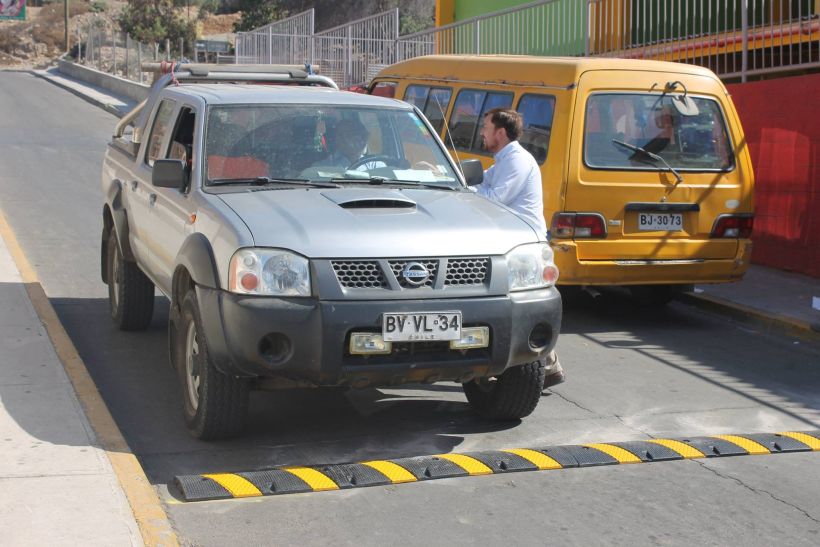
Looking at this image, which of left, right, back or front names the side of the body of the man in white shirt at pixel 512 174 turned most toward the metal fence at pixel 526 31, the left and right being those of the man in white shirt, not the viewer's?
right

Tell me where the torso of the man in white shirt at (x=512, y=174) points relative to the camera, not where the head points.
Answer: to the viewer's left

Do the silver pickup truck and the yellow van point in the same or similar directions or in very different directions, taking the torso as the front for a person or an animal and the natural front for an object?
very different directions

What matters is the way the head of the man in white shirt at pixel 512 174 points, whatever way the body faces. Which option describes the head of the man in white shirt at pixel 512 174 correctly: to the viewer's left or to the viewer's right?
to the viewer's left

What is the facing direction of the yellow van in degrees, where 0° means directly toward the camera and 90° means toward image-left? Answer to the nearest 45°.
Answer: approximately 135°

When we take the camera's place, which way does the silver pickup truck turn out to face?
facing the viewer and to the right of the viewer

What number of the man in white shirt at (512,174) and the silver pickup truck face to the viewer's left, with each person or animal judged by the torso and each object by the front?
1

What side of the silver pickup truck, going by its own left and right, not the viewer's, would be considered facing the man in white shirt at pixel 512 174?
left

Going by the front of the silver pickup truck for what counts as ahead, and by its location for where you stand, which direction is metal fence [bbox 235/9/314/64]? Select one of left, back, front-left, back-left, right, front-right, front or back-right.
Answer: back-left
